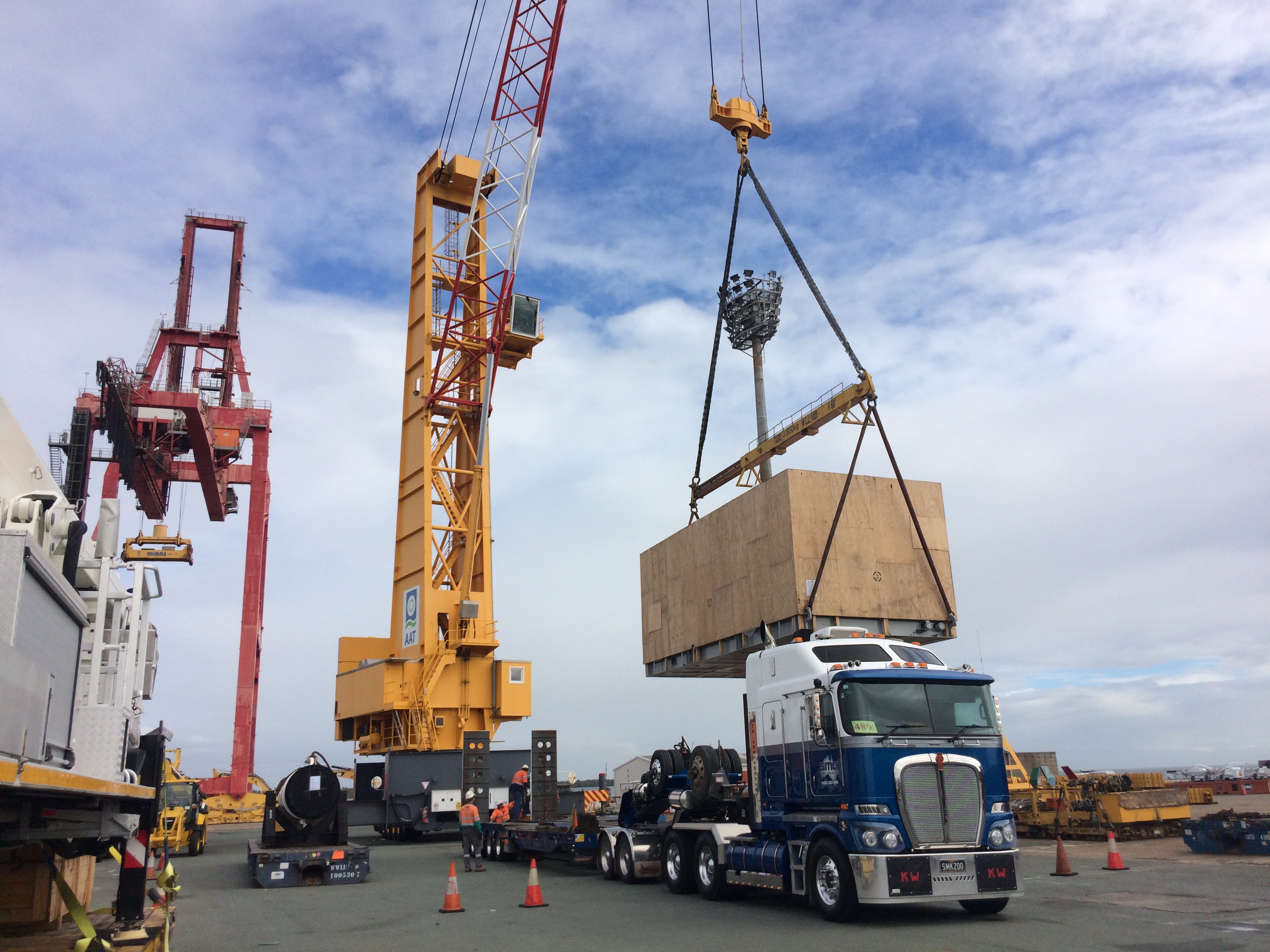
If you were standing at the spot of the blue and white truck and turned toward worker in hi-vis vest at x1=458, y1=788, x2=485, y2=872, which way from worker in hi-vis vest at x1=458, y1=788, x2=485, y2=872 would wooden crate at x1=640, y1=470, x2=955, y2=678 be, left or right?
right

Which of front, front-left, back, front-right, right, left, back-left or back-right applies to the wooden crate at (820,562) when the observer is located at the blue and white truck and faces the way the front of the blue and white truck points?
back-left

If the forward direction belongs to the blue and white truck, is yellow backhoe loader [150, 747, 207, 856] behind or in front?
behind

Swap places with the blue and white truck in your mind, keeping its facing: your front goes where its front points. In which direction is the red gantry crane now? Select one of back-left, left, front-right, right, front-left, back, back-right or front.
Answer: back

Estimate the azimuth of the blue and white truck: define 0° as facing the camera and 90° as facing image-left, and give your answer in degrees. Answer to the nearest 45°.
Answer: approximately 315°

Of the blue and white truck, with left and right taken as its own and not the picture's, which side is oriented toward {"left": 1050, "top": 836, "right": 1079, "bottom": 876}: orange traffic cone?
left

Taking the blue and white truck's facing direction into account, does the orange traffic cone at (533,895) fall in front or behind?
behind

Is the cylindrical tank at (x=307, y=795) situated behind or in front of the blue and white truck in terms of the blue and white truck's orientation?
behind

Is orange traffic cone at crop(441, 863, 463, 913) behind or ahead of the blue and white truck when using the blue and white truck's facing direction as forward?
behind
